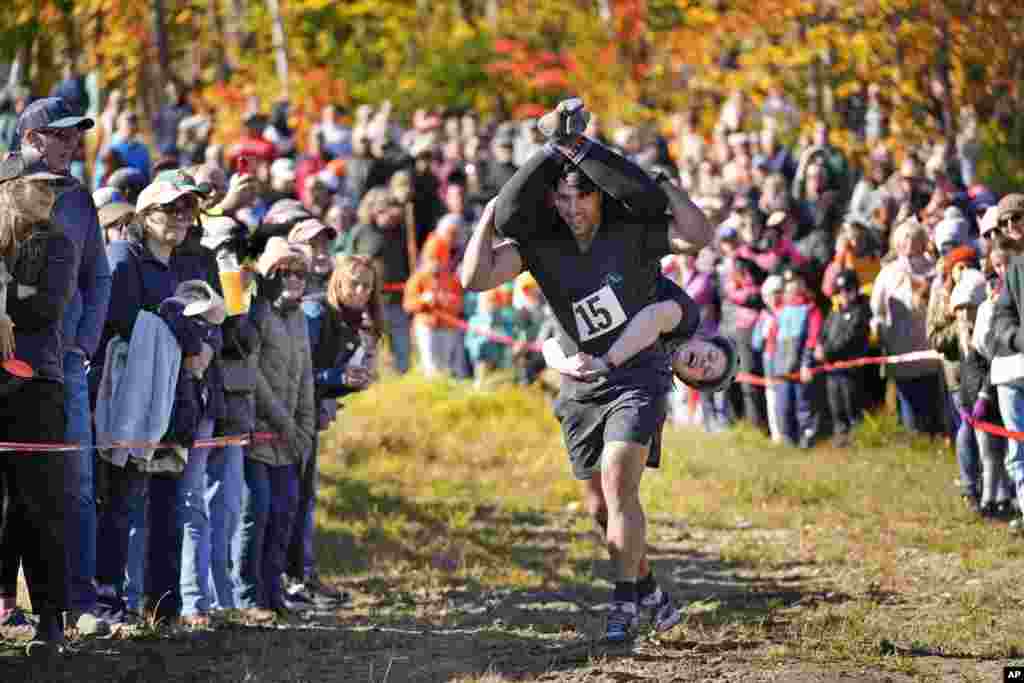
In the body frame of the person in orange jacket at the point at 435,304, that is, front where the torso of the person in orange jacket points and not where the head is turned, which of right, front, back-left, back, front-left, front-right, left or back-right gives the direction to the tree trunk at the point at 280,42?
back

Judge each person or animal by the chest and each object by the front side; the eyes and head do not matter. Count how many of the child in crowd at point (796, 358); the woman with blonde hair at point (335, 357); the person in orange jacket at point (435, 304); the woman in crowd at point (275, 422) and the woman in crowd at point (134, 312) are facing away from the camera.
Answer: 0

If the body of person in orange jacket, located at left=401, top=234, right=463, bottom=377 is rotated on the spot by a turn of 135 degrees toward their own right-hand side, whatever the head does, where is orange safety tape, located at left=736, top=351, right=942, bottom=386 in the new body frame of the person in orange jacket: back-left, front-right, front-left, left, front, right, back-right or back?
back

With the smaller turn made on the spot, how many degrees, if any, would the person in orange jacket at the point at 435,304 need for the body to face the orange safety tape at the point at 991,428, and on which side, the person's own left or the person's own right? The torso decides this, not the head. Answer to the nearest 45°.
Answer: approximately 45° to the person's own left

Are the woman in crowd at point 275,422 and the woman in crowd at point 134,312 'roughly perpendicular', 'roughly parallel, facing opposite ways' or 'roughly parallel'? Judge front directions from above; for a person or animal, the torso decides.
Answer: roughly parallel

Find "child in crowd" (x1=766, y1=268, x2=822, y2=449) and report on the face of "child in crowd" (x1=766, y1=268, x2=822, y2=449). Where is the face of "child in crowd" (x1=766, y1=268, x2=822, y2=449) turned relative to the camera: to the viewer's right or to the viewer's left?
to the viewer's left

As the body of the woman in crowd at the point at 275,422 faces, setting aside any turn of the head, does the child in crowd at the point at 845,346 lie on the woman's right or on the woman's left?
on the woman's left

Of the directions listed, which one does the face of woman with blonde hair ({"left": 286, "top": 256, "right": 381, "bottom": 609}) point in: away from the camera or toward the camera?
toward the camera

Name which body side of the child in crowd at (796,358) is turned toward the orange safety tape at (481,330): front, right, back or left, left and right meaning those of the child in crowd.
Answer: right

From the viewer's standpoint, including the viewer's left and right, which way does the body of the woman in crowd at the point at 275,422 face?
facing the viewer and to the right of the viewer

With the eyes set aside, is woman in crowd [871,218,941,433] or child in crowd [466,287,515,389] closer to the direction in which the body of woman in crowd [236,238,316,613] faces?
the woman in crowd
